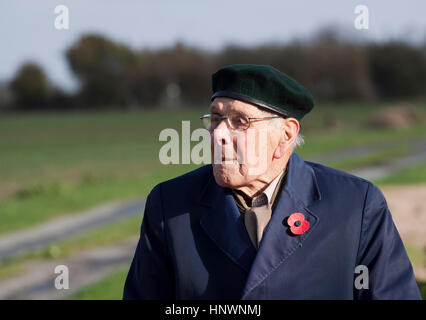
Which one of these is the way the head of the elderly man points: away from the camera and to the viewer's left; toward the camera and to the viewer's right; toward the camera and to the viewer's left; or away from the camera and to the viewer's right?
toward the camera and to the viewer's left

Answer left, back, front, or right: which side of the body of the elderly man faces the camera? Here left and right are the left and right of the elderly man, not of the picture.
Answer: front
